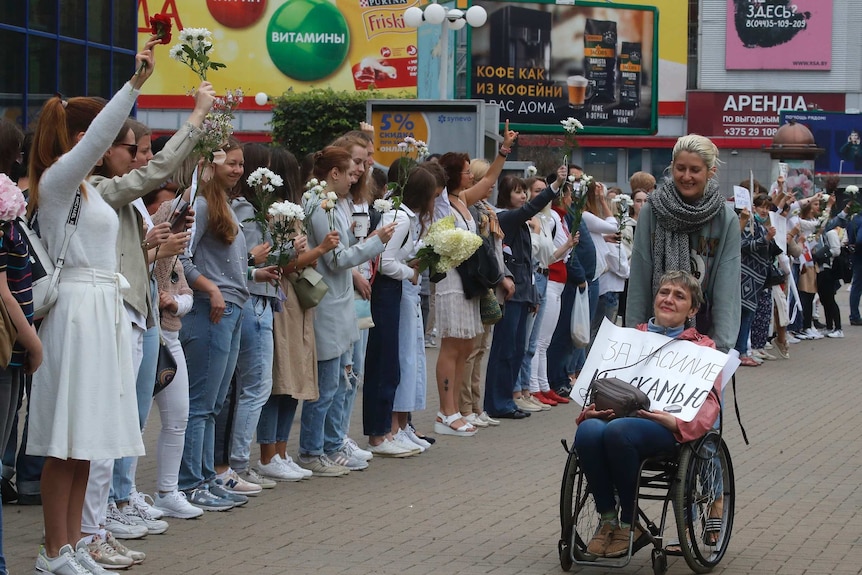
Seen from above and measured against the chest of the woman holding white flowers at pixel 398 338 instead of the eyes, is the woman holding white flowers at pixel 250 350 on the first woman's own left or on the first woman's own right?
on the first woman's own right

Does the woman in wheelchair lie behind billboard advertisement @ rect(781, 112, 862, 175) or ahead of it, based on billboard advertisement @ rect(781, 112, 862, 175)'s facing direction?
ahead

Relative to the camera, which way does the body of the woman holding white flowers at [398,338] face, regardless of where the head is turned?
to the viewer's right

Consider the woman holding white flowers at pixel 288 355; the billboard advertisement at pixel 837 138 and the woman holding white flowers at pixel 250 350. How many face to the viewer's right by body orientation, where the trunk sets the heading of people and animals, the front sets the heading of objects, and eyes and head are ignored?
2

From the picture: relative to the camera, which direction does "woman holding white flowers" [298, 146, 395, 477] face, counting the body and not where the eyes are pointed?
to the viewer's right

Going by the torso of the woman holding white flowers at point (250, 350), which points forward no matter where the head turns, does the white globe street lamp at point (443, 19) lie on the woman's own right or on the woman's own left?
on the woman's own left

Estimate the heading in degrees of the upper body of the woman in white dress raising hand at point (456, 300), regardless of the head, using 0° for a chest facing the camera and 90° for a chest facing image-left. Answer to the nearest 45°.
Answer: approximately 270°

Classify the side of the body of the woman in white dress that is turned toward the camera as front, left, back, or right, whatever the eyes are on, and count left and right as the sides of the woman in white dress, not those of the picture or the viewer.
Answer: right

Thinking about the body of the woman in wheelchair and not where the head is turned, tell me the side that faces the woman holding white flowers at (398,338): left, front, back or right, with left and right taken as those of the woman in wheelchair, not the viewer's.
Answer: right

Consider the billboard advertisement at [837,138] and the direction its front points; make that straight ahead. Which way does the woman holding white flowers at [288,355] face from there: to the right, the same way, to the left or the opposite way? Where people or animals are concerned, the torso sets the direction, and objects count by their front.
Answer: to the left

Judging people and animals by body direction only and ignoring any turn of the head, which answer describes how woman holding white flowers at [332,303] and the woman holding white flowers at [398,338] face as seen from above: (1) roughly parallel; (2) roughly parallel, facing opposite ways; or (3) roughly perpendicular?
roughly parallel

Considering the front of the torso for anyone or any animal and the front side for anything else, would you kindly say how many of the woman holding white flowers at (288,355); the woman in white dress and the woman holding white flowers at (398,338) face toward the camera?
0

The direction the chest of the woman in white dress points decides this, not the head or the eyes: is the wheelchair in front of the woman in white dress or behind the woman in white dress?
in front

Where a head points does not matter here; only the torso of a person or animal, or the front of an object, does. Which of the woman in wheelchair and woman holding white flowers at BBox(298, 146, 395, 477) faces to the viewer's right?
the woman holding white flowers

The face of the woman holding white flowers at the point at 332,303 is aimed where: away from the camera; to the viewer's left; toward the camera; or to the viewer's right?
to the viewer's right

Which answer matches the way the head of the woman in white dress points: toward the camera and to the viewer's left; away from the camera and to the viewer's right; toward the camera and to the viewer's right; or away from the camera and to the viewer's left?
away from the camera and to the viewer's right

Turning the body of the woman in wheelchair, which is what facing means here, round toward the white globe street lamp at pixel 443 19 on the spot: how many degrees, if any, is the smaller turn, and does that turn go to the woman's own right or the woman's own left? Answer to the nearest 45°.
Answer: approximately 135° to the woman's own right

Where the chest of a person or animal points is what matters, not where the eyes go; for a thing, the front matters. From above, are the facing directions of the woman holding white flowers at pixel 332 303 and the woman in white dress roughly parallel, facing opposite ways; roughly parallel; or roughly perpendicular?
roughly parallel
